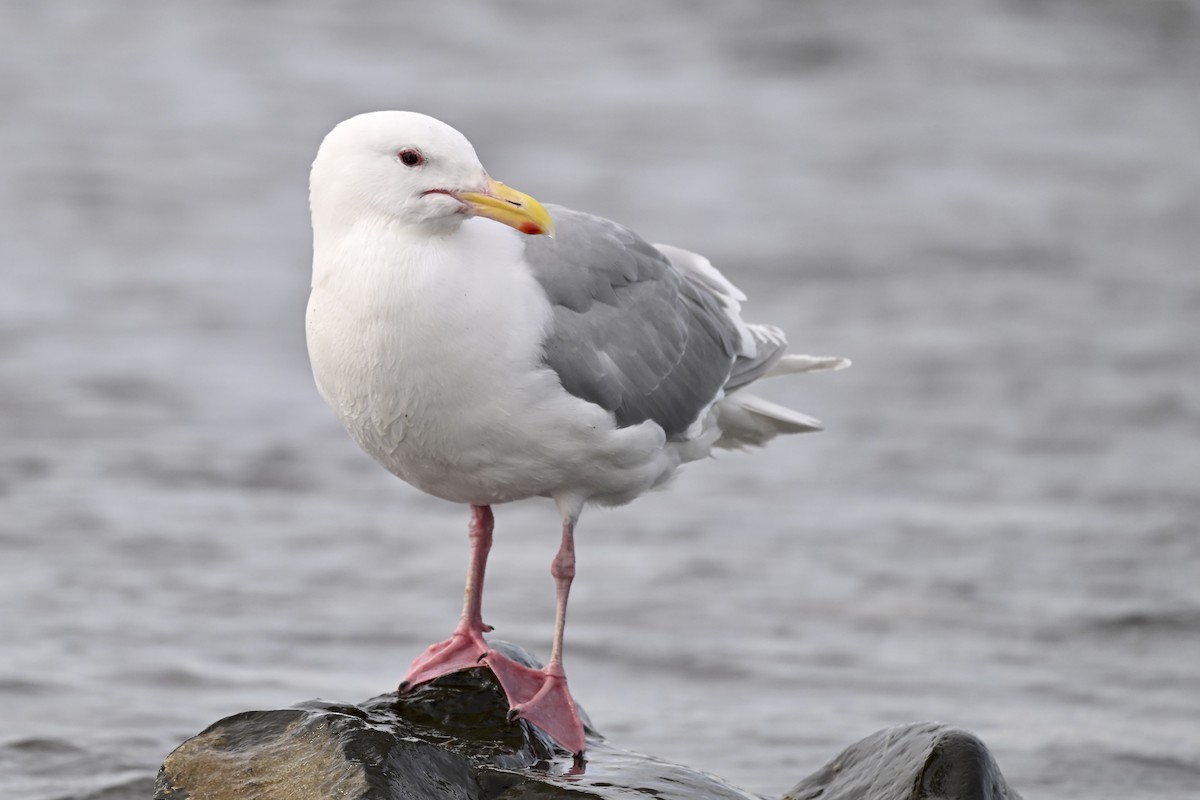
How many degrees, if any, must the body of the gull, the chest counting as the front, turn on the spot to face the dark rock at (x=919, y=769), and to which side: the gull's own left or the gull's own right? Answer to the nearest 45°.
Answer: approximately 135° to the gull's own left

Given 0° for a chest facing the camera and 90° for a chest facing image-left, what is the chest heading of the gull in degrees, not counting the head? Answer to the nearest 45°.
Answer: approximately 45°
